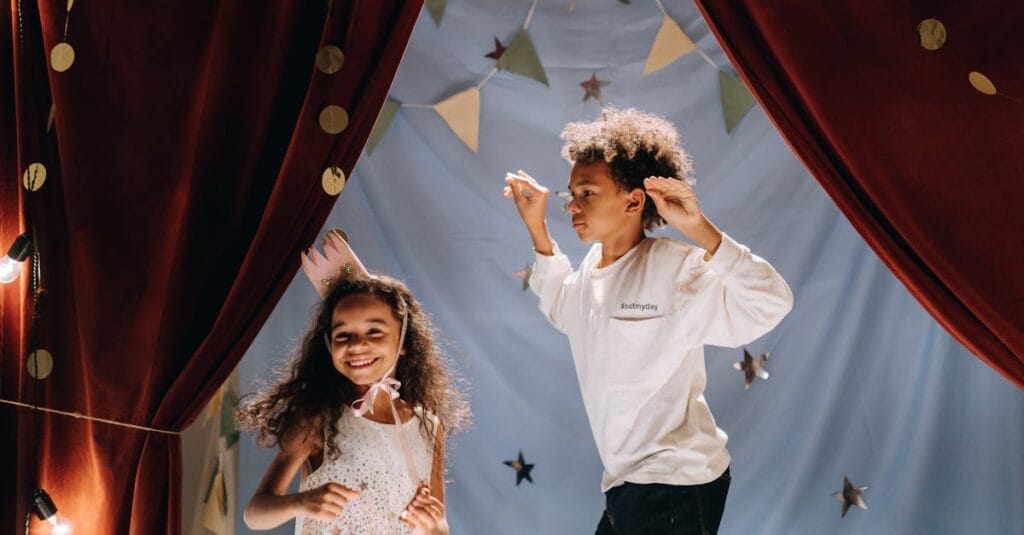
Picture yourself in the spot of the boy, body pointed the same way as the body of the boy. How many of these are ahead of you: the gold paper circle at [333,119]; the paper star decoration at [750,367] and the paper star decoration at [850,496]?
1

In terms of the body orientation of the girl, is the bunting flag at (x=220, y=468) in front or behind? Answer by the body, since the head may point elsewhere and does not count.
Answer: behind

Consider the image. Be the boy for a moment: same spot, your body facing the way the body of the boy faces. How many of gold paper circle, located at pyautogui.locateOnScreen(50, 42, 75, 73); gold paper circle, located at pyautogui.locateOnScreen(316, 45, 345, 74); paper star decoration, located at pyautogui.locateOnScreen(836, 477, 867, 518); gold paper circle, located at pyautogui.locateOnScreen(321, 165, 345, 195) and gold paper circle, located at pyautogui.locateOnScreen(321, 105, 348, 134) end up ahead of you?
4

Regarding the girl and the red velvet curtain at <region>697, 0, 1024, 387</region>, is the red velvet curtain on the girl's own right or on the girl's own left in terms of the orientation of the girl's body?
on the girl's own left

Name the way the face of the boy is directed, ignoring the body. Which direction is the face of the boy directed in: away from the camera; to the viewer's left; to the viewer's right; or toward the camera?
to the viewer's left

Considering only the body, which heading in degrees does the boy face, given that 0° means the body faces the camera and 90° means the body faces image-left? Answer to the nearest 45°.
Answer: approximately 45°

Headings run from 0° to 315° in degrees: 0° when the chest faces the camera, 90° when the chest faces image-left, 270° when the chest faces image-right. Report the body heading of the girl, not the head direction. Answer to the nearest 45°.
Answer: approximately 0°

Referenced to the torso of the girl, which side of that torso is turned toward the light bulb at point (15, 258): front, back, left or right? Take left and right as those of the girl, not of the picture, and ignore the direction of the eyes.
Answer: right

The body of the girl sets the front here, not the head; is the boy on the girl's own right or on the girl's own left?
on the girl's own left

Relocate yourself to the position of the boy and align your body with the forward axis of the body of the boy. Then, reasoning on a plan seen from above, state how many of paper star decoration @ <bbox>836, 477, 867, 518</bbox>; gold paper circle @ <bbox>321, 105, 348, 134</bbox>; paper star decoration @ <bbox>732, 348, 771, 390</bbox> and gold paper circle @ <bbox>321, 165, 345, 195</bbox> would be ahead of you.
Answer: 2
